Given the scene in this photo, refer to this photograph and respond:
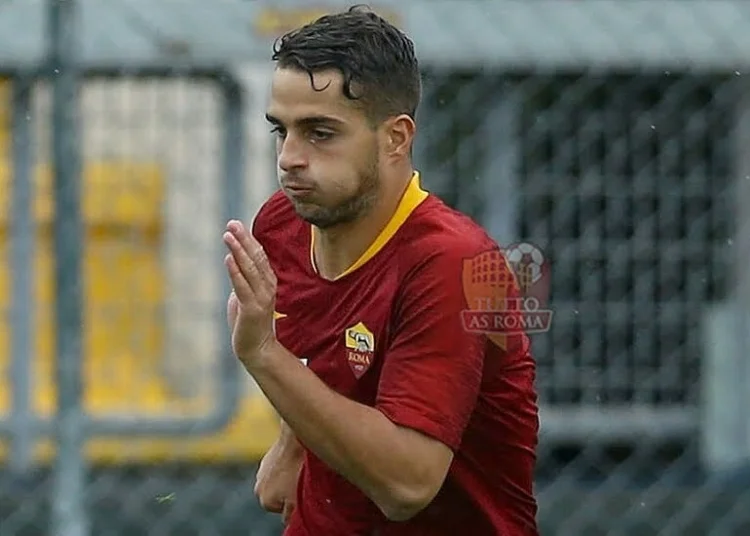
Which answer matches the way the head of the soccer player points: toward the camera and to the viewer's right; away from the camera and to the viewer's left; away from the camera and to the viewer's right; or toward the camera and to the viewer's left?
toward the camera and to the viewer's left

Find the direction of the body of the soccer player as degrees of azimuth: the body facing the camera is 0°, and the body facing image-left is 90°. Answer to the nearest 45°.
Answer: approximately 45°

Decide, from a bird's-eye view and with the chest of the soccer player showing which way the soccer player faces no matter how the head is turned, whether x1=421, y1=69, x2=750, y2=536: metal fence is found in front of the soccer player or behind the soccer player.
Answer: behind

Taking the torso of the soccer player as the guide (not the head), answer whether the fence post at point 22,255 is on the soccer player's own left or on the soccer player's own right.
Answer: on the soccer player's own right
